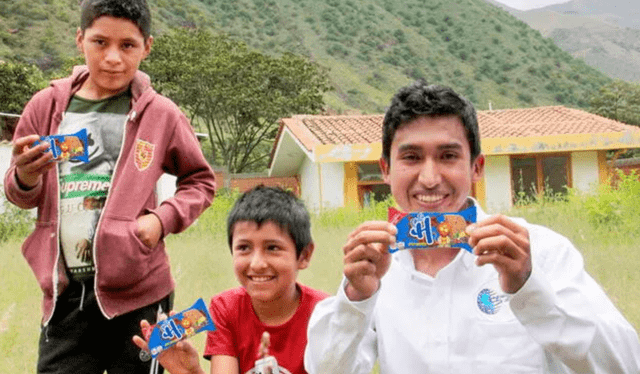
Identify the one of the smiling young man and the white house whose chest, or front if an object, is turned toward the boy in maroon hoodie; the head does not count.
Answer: the white house

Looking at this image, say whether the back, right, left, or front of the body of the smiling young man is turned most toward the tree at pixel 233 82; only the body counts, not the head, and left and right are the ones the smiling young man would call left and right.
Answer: back

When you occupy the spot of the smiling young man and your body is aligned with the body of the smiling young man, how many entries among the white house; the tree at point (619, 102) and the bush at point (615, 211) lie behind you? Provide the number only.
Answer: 3

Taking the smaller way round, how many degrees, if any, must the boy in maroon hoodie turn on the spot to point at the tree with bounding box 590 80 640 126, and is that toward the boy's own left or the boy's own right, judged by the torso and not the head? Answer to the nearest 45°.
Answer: approximately 135° to the boy's own left

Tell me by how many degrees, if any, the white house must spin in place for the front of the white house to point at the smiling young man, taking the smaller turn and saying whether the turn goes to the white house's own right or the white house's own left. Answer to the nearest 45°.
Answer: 0° — it already faces them

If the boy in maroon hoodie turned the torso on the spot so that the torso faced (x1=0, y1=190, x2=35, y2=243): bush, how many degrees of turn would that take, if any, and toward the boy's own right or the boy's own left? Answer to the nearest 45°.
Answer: approximately 180°

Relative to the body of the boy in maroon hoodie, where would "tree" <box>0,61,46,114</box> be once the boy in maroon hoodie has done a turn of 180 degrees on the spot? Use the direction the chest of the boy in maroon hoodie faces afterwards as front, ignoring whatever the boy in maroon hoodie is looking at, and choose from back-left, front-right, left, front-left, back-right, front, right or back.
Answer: front

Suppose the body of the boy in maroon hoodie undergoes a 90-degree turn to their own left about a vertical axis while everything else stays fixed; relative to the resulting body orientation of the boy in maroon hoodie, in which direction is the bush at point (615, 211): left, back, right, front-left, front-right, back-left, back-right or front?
front-left
